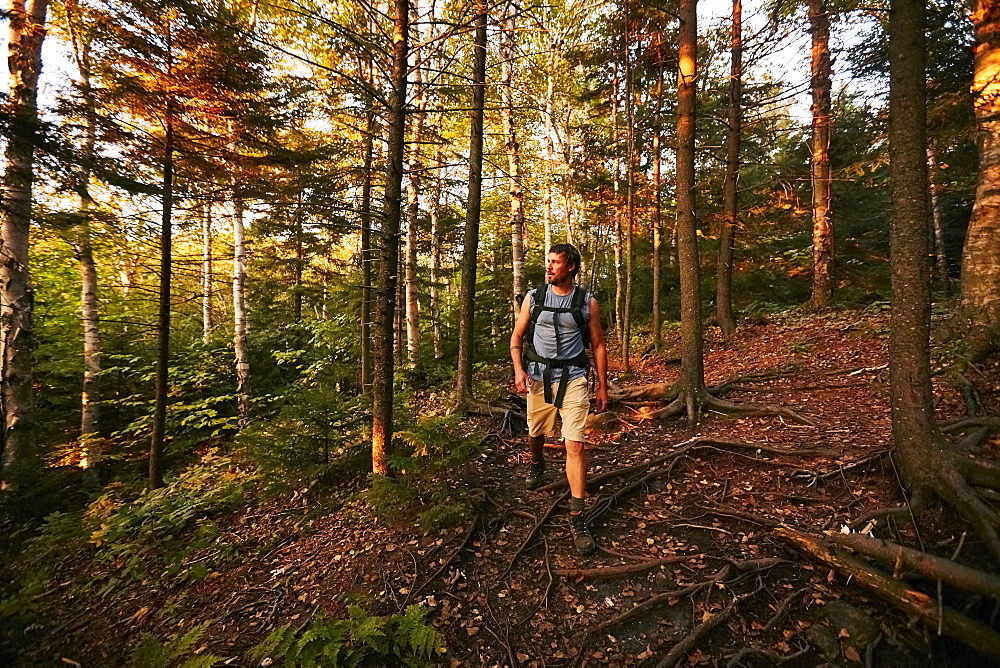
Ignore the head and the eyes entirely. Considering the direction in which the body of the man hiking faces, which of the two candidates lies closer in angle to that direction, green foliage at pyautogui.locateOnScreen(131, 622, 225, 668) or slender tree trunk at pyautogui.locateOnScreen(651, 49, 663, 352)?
the green foliage

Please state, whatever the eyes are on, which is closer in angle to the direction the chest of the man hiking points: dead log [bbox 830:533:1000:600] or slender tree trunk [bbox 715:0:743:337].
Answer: the dead log

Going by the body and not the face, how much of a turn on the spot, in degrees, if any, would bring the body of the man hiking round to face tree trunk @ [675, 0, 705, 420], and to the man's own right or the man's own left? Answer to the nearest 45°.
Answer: approximately 135° to the man's own left

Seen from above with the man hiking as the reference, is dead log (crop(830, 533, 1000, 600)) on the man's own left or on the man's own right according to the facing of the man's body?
on the man's own left

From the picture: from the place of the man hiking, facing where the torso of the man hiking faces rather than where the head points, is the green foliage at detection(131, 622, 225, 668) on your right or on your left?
on your right

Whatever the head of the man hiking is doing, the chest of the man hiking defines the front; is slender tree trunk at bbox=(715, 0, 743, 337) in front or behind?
behind

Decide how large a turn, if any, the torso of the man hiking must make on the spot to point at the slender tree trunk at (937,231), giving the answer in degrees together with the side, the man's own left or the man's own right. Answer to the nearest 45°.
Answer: approximately 135° to the man's own left

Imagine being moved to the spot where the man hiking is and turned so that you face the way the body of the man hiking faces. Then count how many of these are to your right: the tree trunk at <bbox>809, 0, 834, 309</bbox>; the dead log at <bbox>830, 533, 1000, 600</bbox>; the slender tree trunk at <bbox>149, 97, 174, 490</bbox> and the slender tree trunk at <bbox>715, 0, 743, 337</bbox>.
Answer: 1

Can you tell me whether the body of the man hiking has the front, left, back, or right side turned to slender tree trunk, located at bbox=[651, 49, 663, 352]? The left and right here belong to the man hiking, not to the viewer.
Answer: back

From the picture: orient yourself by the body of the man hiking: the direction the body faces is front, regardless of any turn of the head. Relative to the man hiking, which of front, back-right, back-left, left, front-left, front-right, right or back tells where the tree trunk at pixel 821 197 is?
back-left

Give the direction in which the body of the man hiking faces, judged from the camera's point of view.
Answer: toward the camera

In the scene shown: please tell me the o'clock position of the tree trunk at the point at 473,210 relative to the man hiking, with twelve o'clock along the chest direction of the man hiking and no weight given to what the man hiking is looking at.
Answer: The tree trunk is roughly at 5 o'clock from the man hiking.

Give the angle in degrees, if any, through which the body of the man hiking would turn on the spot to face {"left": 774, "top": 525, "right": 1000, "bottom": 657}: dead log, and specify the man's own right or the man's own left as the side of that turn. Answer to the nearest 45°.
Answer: approximately 90° to the man's own left

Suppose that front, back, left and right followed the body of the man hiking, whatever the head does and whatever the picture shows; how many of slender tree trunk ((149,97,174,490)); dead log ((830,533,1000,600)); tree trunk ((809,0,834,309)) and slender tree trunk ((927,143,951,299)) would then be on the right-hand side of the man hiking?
1
